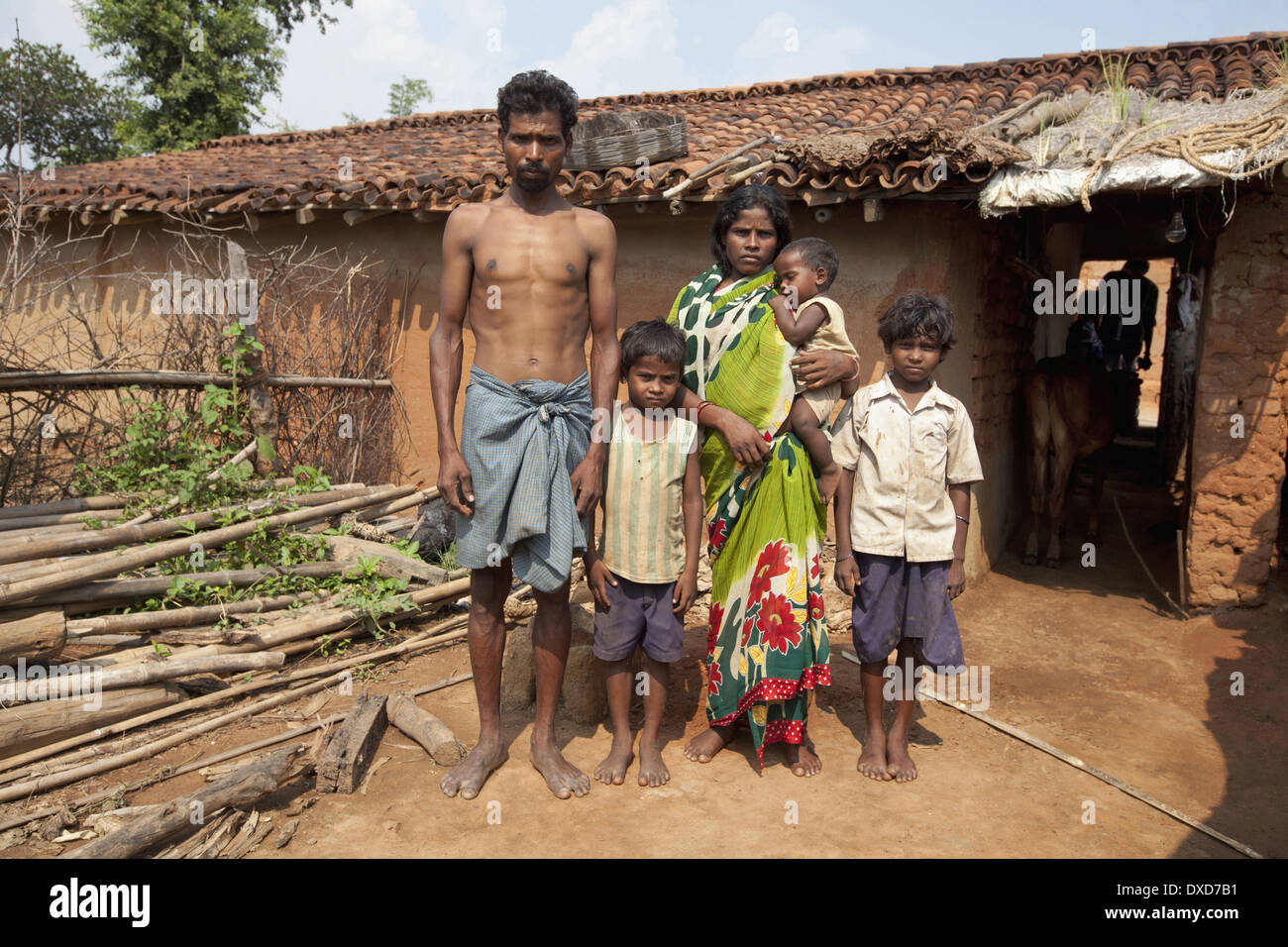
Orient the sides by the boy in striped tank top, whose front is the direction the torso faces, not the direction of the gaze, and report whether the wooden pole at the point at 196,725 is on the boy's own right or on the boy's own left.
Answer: on the boy's own right

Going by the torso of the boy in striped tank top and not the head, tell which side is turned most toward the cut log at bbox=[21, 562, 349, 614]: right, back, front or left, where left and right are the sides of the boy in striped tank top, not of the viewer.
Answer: right

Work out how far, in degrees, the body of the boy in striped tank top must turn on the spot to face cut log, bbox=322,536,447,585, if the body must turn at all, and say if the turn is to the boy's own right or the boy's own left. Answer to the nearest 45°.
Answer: approximately 135° to the boy's own right
